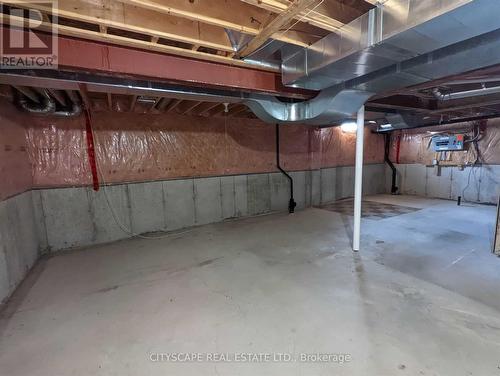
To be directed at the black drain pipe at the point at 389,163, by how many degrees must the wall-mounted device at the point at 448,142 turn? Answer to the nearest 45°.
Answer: approximately 135° to its right

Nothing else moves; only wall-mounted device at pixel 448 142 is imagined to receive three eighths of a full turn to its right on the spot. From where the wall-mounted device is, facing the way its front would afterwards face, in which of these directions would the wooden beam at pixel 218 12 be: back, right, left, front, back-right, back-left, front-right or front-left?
back-left

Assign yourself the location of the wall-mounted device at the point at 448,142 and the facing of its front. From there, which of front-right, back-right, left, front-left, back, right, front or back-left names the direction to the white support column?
front

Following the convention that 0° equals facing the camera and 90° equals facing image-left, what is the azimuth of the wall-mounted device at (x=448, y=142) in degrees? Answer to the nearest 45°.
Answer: approximately 0°

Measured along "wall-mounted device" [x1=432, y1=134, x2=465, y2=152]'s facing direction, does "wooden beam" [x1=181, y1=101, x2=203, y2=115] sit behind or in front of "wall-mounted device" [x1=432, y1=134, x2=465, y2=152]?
in front

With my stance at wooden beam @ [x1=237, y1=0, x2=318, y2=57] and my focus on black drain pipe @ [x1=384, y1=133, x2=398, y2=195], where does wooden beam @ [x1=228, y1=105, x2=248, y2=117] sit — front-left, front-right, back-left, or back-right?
front-left

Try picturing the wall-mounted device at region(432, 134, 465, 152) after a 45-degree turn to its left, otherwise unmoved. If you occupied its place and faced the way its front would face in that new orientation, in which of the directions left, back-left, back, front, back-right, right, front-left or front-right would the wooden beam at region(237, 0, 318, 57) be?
front-right

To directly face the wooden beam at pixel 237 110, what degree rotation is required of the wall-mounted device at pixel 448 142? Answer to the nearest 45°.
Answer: approximately 45° to its right
